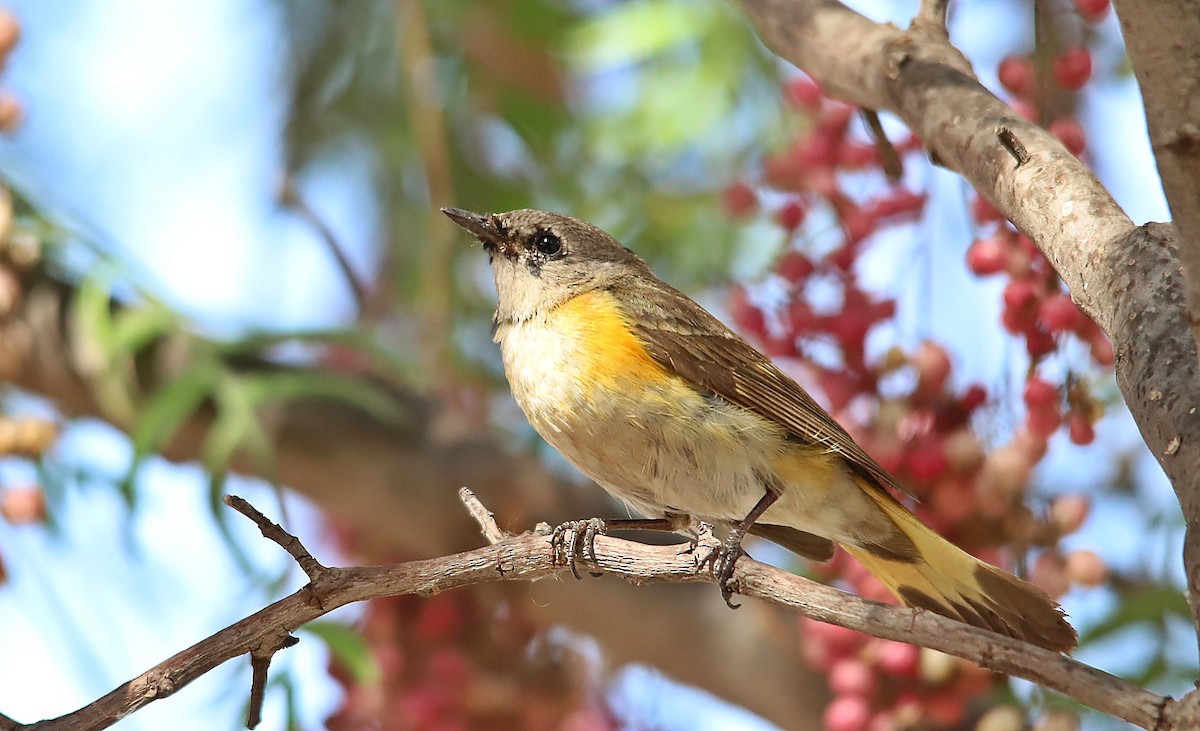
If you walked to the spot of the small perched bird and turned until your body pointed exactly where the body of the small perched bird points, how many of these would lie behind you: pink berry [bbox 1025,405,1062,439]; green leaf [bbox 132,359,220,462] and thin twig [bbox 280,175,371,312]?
1

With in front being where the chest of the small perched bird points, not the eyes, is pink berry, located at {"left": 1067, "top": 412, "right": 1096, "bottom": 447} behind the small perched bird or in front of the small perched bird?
behind

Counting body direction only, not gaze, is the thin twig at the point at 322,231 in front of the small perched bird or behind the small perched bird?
in front

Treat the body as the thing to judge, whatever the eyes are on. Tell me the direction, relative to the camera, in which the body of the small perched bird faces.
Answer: to the viewer's left

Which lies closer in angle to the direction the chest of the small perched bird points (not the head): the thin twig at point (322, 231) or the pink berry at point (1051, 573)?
the thin twig

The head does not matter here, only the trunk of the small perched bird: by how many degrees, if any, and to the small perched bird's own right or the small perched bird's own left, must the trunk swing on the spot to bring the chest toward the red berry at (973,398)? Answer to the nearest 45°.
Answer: approximately 180°

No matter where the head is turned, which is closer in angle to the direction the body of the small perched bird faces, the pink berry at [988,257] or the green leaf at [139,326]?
the green leaf

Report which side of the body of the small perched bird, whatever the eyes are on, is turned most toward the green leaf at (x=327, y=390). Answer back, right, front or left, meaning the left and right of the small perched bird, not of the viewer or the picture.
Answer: right

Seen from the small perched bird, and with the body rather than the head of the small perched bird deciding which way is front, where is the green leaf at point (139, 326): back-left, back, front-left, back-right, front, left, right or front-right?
front

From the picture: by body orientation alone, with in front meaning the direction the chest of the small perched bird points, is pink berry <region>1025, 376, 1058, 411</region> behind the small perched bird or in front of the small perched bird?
behind
